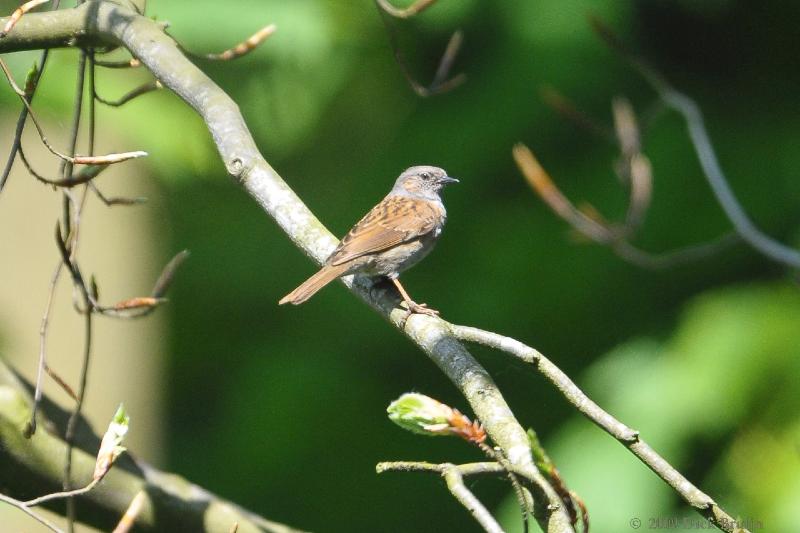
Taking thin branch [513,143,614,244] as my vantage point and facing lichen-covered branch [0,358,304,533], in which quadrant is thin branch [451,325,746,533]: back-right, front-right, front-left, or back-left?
front-left

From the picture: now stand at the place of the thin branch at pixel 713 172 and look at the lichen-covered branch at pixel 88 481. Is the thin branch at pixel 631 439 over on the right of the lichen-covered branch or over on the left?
left

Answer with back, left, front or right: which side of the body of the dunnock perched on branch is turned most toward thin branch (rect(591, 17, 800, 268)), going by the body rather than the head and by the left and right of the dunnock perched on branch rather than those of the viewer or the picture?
front

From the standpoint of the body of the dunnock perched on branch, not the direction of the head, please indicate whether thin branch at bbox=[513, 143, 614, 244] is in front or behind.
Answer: in front

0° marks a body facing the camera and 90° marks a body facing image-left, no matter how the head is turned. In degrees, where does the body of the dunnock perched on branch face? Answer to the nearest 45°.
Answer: approximately 270°

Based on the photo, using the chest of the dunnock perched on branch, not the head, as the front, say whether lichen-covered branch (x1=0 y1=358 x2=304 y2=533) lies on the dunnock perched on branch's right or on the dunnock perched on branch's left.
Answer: on the dunnock perched on branch's right
